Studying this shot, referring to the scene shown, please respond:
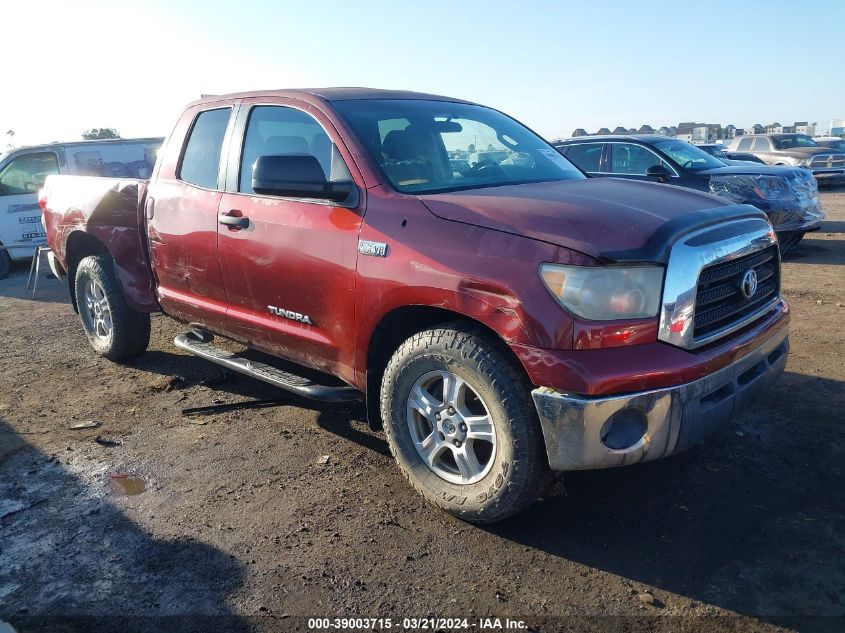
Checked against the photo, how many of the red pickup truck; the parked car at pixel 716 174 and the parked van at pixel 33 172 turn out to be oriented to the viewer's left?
1

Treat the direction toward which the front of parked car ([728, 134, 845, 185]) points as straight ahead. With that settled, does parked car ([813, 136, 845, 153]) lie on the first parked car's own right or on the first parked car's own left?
on the first parked car's own left

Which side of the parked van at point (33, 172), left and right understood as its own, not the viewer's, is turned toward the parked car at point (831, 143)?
back

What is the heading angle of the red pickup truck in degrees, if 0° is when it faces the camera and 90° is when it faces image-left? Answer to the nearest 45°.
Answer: approximately 315°

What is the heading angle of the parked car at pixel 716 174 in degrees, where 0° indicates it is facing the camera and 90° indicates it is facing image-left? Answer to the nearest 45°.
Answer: approximately 315°

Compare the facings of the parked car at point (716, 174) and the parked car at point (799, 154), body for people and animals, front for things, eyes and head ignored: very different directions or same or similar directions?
same or similar directions

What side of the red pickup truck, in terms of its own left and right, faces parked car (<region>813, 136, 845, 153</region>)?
left

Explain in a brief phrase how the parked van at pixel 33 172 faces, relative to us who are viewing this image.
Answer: facing to the left of the viewer

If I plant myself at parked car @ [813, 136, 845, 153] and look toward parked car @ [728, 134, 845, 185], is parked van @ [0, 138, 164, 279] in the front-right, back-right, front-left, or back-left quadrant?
front-right

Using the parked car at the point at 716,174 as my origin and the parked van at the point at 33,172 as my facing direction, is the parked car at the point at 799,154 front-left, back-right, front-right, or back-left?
back-right

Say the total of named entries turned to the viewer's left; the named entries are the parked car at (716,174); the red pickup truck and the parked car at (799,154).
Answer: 0

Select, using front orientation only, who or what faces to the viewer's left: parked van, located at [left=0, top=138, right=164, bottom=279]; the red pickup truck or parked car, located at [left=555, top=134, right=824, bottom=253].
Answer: parked van, located at [left=0, top=138, right=164, bottom=279]

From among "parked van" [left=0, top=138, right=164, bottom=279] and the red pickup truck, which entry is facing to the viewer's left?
the parked van

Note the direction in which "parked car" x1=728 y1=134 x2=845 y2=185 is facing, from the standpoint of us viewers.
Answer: facing the viewer and to the right of the viewer

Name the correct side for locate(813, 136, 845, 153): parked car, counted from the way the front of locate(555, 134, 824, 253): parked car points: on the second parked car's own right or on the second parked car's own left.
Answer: on the second parked car's own left

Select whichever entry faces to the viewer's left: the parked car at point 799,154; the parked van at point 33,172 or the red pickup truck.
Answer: the parked van at point 33,172
